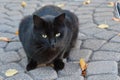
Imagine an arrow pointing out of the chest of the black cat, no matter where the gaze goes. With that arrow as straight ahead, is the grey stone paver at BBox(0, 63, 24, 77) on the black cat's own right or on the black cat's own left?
on the black cat's own right

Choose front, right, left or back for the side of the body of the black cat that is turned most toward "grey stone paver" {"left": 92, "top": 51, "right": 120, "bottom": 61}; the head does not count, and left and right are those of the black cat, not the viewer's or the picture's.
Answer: left

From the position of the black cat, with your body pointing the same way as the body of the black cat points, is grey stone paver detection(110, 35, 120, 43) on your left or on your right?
on your left

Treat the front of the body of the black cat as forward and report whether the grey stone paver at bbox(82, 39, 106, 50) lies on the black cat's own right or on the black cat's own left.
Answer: on the black cat's own left

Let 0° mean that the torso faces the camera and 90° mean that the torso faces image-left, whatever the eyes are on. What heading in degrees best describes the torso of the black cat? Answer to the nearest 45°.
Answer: approximately 0°

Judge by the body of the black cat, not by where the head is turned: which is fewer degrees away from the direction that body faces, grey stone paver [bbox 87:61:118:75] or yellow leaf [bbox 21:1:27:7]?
the grey stone paver

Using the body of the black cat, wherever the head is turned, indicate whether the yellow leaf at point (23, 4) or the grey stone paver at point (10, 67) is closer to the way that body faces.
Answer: the grey stone paver

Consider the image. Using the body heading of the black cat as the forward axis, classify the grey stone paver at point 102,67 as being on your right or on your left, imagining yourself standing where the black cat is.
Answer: on your left
